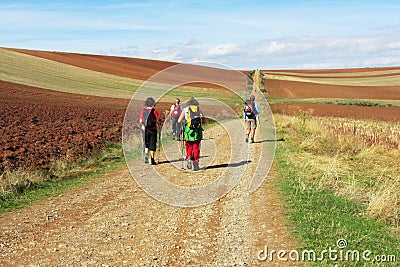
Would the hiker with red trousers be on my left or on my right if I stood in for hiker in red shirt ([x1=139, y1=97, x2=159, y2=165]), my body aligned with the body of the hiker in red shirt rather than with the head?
on my right

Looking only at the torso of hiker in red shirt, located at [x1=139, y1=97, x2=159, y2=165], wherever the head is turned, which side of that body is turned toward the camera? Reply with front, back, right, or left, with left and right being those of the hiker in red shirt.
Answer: back
